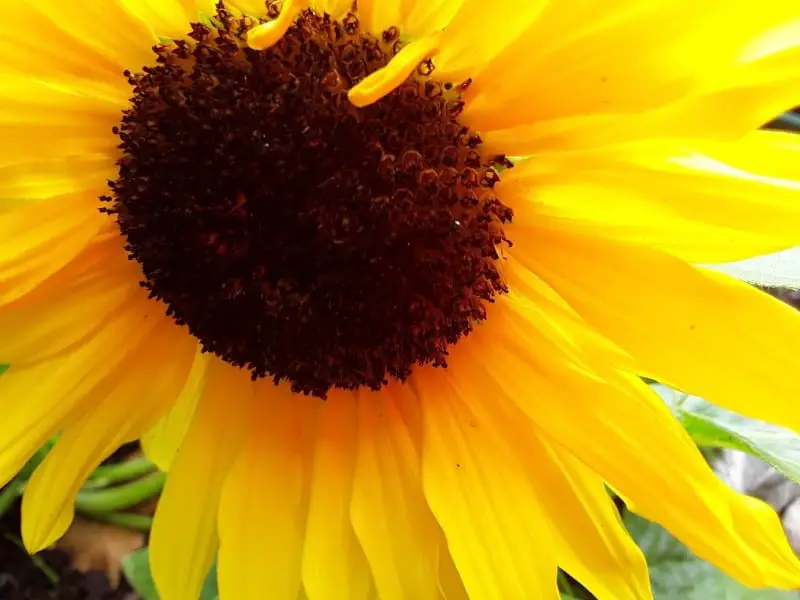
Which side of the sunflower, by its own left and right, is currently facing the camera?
front
